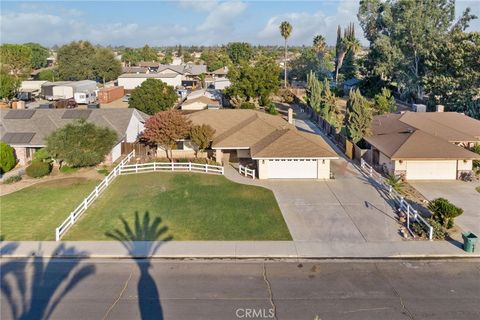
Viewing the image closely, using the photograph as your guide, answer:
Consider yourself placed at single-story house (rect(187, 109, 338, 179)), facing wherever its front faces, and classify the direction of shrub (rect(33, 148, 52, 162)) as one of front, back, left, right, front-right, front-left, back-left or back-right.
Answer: right

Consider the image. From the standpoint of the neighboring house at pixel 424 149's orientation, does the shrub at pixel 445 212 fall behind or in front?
in front

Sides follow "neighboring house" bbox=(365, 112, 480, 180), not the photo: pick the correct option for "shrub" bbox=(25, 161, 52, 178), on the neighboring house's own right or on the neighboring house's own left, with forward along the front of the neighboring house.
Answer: on the neighboring house's own right

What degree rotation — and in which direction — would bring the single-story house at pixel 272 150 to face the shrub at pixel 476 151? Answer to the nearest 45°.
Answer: approximately 90° to its left

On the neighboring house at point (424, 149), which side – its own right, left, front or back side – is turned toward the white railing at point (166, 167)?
right

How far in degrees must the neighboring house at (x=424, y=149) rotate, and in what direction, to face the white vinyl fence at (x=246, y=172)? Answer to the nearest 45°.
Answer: approximately 45° to its right

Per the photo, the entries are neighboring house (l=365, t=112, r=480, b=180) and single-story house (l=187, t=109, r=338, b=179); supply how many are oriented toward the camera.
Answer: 2

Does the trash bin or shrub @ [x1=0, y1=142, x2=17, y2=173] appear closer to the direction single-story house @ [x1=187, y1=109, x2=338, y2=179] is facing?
the trash bin

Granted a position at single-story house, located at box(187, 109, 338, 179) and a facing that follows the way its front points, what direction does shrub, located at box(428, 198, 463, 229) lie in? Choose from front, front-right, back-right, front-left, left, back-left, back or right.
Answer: front-left

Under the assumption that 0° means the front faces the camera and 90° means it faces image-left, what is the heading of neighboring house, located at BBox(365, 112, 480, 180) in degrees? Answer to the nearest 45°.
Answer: approximately 0°
